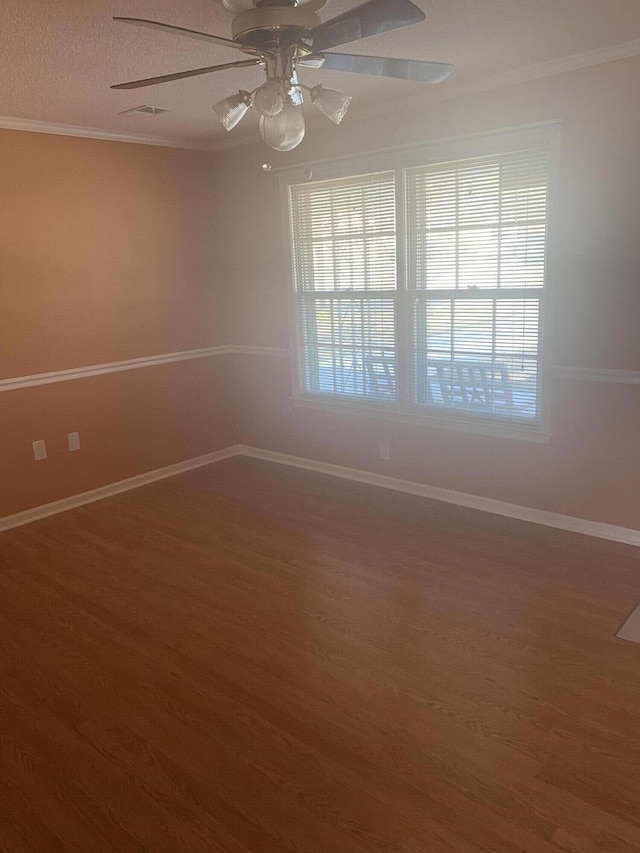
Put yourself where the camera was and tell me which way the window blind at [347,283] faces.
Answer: facing the viewer and to the left of the viewer

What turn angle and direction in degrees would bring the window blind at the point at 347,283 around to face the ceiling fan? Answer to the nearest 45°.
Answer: approximately 45° to its left
